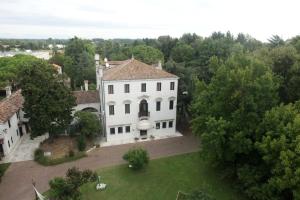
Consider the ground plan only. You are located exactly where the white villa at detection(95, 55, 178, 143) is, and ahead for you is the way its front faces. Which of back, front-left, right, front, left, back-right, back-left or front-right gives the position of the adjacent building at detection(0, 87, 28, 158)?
right

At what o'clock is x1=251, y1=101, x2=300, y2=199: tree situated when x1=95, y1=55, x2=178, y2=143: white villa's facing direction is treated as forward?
The tree is roughly at 11 o'clock from the white villa.

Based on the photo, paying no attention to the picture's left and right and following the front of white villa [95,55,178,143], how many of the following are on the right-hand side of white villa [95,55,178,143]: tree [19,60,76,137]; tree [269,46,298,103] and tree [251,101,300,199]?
1

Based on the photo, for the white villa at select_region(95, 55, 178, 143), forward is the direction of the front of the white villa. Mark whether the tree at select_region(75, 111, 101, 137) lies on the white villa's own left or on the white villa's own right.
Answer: on the white villa's own right

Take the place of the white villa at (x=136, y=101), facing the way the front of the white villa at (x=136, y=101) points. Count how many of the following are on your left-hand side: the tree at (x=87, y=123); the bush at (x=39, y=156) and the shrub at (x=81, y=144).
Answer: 0

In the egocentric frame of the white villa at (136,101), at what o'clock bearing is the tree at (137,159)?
The tree is roughly at 12 o'clock from the white villa.

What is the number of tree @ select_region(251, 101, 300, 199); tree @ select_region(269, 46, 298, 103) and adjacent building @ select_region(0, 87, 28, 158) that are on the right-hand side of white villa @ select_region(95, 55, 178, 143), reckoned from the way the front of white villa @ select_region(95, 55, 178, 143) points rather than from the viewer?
1

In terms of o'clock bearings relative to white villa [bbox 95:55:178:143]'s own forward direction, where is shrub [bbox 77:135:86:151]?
The shrub is roughly at 2 o'clock from the white villa.

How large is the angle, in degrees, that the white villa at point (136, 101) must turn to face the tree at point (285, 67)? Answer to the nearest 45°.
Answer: approximately 90° to its left

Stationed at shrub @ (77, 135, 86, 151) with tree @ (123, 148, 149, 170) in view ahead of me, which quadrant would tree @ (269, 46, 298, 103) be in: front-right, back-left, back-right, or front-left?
front-left

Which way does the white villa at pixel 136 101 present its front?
toward the camera

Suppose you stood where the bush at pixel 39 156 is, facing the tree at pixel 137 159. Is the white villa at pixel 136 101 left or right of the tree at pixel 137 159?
left

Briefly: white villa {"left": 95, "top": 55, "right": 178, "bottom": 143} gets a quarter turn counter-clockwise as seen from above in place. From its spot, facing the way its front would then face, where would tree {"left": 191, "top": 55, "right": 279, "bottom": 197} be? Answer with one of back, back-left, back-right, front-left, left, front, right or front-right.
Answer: front-right

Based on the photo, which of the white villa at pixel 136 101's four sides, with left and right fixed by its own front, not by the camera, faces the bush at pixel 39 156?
right
